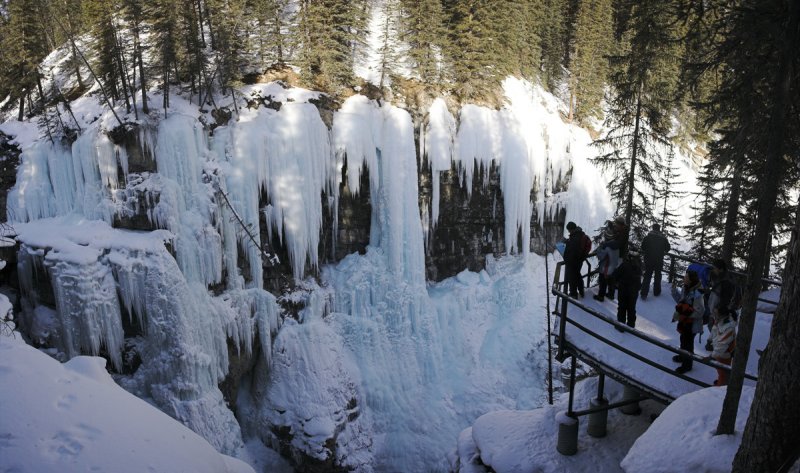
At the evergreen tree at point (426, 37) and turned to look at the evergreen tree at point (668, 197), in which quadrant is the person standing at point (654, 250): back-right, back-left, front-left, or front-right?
front-right

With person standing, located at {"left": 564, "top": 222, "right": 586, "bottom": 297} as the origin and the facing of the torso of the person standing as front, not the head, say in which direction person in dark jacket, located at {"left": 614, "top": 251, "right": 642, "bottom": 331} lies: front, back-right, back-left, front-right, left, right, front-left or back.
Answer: back-left

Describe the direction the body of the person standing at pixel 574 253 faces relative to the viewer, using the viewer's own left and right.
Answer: facing to the left of the viewer

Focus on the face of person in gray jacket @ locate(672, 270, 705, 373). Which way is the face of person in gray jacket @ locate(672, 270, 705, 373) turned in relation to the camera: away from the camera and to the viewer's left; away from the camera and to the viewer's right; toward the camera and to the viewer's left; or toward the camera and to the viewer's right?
away from the camera and to the viewer's left

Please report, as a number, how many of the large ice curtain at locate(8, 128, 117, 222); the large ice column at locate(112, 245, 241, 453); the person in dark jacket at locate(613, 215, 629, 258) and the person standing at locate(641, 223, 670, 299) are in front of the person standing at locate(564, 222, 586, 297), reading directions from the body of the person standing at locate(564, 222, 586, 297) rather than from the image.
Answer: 2

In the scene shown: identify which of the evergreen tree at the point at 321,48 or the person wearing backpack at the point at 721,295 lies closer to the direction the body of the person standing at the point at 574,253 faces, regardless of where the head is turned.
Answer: the evergreen tree

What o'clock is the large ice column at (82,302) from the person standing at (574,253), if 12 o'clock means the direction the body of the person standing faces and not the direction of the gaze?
The large ice column is roughly at 12 o'clock from the person standing.

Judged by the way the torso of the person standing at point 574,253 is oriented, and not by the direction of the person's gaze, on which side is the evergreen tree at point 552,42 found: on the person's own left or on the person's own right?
on the person's own right

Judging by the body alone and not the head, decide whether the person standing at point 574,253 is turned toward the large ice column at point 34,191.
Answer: yes

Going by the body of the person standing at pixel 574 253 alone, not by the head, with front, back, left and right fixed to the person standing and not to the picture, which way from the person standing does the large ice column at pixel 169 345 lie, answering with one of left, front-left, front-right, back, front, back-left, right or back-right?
front

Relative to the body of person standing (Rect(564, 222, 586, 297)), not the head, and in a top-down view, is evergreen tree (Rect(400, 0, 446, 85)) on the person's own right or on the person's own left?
on the person's own right

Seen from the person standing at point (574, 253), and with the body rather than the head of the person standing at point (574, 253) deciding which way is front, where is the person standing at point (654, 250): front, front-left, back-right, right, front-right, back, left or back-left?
back-right

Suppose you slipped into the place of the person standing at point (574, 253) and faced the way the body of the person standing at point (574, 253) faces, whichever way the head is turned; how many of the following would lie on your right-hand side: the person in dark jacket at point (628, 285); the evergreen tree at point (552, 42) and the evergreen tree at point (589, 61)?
2

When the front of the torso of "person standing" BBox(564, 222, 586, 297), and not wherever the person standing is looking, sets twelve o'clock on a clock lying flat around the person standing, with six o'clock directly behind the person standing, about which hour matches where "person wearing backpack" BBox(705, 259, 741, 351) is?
The person wearing backpack is roughly at 8 o'clock from the person standing.

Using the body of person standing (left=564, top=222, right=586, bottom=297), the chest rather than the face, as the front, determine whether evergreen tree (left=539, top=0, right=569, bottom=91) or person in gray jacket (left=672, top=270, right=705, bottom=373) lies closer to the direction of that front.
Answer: the evergreen tree

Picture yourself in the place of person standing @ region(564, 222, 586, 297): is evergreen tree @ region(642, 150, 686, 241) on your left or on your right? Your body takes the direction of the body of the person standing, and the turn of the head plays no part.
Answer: on your right

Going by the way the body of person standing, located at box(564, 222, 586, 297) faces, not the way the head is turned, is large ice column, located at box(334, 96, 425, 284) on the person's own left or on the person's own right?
on the person's own right
